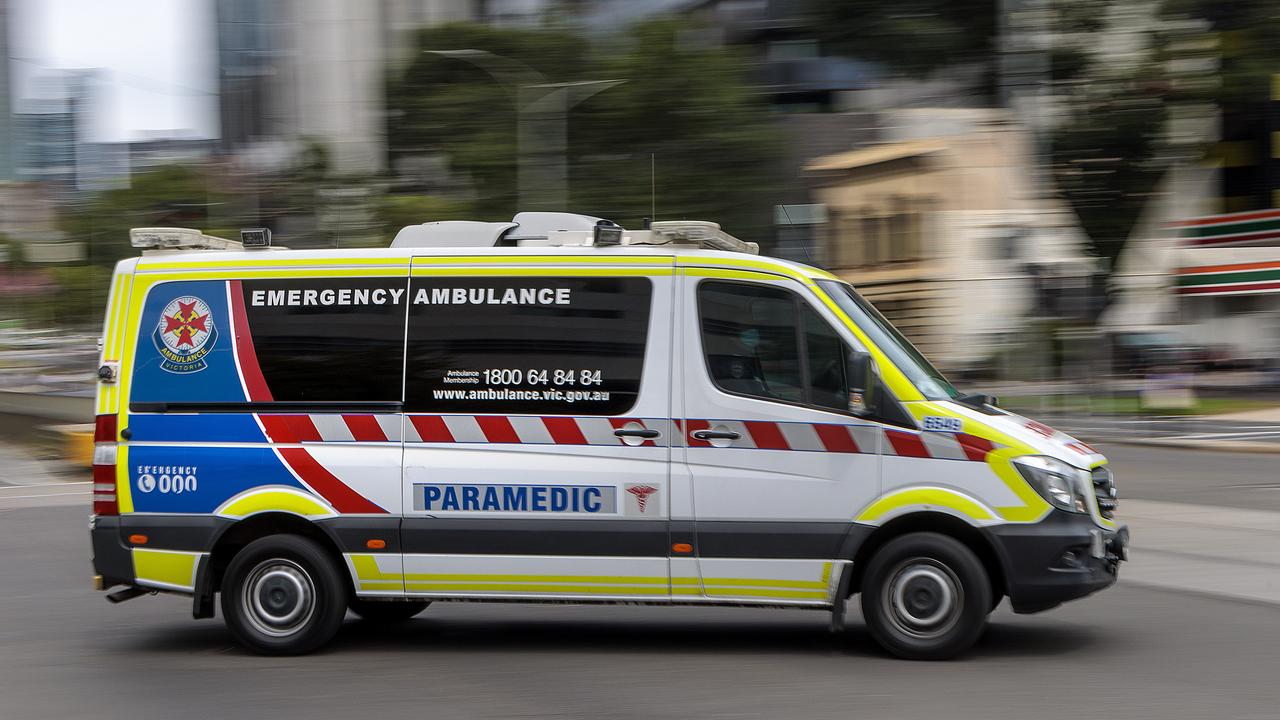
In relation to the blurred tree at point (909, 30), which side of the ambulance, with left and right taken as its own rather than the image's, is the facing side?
left

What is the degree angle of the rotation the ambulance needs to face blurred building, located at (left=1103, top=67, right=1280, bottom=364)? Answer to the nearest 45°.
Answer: approximately 45° to its left

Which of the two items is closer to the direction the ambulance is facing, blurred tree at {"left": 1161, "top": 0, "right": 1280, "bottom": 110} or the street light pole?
the blurred tree

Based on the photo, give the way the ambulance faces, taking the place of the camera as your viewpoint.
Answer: facing to the right of the viewer

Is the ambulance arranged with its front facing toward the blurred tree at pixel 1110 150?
no

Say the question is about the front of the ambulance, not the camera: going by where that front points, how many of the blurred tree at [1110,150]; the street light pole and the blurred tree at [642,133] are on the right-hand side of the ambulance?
0

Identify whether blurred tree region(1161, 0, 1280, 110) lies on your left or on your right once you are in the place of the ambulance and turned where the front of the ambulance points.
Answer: on your left

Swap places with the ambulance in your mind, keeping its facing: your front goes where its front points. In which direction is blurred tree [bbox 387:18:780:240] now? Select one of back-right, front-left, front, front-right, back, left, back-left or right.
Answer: left

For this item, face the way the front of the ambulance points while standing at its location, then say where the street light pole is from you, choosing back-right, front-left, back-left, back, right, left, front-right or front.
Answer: left
